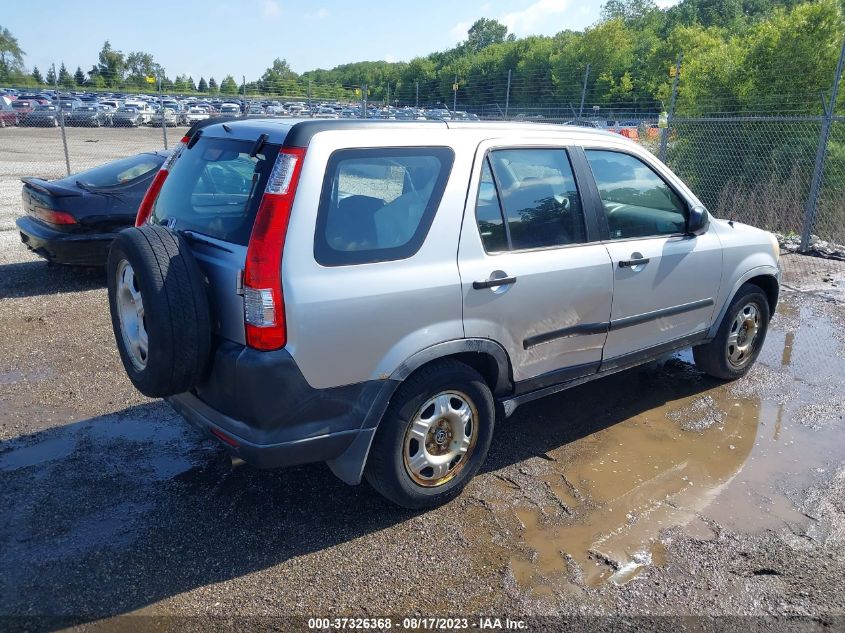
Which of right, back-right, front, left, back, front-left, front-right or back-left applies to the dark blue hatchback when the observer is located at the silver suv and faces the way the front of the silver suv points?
left

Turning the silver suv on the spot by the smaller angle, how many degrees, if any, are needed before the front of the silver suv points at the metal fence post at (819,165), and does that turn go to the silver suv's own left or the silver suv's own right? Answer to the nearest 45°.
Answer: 0° — it already faces it

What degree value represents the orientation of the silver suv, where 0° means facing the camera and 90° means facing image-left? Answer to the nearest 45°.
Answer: approximately 225°

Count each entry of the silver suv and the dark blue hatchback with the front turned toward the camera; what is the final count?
0

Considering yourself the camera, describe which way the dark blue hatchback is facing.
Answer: facing away from the viewer and to the right of the viewer

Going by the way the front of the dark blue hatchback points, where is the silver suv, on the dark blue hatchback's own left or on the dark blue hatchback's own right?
on the dark blue hatchback's own right
